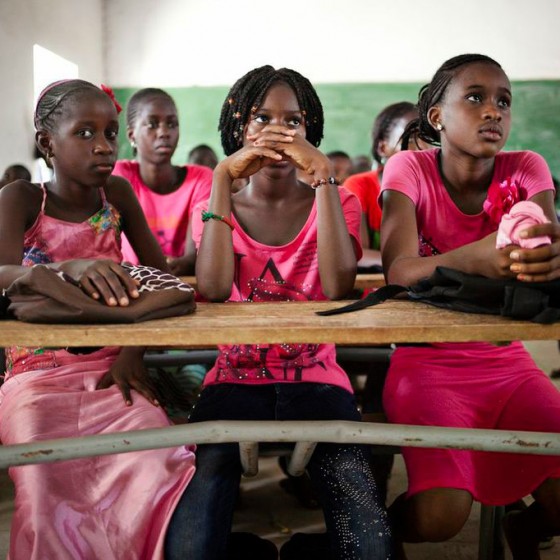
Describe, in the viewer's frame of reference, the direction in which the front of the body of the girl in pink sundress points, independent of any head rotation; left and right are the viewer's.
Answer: facing the viewer and to the right of the viewer

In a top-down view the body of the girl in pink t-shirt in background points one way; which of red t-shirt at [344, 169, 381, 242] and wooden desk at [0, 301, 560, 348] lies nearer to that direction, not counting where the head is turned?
the wooden desk

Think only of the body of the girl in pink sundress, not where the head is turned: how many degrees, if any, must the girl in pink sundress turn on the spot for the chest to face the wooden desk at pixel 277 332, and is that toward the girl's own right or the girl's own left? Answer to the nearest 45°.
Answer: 0° — they already face it

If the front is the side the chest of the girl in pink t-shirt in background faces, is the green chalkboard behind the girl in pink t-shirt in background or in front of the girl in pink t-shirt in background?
behind

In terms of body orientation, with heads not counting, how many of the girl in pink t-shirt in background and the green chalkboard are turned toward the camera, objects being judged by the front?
2

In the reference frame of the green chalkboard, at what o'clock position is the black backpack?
The black backpack is roughly at 12 o'clock from the green chalkboard.

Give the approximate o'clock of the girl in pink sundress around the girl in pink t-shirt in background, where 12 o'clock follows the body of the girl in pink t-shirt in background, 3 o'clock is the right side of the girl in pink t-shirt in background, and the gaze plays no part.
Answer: The girl in pink sundress is roughly at 12 o'clock from the girl in pink t-shirt in background.

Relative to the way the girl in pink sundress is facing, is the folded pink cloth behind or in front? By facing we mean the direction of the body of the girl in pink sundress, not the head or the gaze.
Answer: in front

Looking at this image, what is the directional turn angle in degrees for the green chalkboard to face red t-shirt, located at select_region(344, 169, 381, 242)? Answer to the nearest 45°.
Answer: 0° — it already faces it

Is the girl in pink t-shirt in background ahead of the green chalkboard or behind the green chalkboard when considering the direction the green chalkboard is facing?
ahead

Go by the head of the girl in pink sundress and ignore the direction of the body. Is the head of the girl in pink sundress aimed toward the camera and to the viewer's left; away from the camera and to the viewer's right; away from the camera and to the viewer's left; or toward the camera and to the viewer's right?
toward the camera and to the viewer's right

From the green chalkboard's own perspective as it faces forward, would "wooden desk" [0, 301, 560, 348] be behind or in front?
in front

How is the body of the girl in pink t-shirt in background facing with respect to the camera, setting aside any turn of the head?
toward the camera

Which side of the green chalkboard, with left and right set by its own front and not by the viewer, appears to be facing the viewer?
front

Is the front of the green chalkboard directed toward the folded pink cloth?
yes
